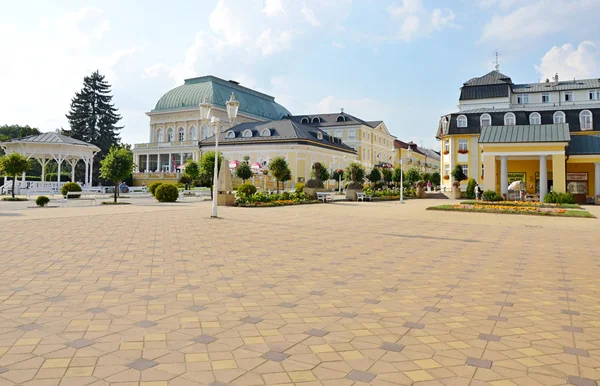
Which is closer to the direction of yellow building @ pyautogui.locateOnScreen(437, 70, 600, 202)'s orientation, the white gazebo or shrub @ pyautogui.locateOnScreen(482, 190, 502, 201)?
the shrub

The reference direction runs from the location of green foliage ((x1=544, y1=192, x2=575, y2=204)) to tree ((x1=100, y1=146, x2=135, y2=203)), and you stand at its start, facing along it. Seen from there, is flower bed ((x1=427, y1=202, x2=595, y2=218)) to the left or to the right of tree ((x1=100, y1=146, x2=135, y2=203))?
left

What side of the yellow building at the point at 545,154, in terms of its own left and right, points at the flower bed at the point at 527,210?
front

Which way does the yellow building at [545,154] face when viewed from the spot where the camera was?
facing the viewer

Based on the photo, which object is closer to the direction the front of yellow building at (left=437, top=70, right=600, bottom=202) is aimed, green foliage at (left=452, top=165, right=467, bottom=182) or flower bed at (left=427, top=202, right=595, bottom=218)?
the flower bed

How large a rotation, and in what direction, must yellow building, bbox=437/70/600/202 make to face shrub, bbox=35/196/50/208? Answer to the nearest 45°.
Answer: approximately 45° to its right

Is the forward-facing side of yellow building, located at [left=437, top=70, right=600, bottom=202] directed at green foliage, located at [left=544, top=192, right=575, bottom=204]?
yes

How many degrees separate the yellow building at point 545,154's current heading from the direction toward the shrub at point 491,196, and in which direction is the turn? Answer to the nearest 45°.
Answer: approximately 45° to its right
